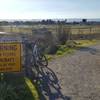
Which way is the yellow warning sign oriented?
toward the camera
